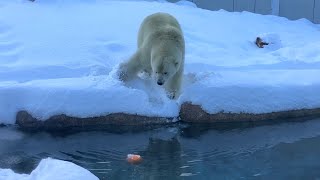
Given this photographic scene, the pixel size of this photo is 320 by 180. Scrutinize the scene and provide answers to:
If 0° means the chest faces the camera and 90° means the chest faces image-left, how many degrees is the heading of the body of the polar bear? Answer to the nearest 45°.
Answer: approximately 0°
